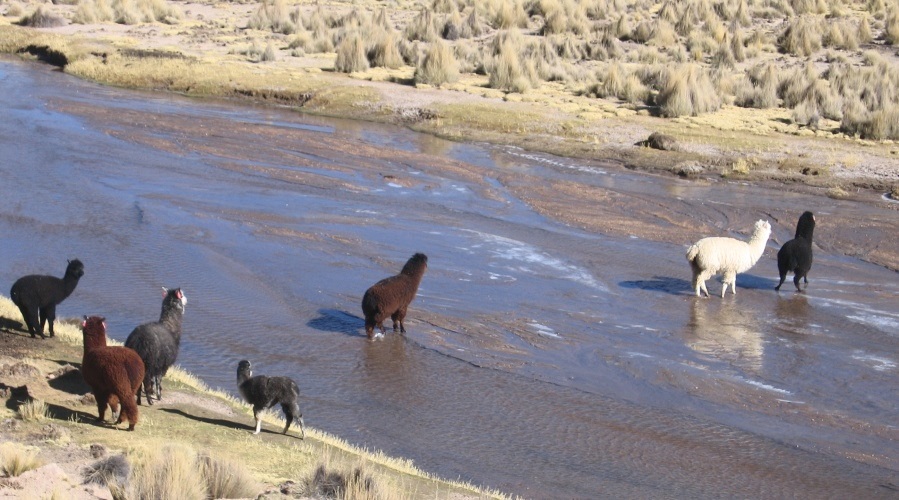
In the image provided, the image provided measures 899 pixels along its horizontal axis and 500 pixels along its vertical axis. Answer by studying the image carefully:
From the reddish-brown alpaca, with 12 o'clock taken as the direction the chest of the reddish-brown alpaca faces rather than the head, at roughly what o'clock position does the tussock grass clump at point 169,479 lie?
The tussock grass clump is roughly at 7 o'clock from the reddish-brown alpaca.

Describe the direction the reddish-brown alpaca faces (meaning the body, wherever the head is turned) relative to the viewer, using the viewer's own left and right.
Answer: facing away from the viewer and to the left of the viewer

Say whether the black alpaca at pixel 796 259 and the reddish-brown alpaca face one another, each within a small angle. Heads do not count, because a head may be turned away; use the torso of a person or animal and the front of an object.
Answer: no

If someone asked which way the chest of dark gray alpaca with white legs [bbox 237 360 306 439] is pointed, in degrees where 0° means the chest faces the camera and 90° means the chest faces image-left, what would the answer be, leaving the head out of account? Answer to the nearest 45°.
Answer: approximately 90°

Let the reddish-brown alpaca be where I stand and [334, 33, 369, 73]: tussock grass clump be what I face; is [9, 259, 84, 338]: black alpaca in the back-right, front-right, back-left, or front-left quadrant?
front-left

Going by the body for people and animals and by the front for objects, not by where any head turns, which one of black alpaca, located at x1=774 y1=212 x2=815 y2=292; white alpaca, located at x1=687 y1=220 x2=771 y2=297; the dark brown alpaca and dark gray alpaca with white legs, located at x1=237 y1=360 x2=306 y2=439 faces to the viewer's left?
dark gray alpaca with white legs, located at x1=237 y1=360 x2=306 y2=439

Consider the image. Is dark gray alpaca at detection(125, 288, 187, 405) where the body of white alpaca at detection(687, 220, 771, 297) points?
no

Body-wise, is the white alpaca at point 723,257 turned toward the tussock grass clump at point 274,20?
no

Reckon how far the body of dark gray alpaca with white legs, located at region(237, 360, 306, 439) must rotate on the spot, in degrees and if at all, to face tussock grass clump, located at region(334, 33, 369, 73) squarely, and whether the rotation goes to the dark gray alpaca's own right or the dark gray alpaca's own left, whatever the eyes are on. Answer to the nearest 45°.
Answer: approximately 90° to the dark gray alpaca's own right

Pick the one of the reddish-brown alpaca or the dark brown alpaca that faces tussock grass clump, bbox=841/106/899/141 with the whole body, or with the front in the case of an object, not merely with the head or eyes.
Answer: the dark brown alpaca

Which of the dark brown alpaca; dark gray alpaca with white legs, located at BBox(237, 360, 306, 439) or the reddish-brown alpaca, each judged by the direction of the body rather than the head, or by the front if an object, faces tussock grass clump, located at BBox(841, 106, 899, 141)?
the dark brown alpaca

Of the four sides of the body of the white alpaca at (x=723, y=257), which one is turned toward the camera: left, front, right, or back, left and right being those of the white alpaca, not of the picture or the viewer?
right

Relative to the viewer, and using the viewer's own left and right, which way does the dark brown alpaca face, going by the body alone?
facing away from the viewer and to the right of the viewer

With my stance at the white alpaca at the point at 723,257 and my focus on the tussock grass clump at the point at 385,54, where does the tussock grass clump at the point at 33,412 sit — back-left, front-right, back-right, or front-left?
back-left

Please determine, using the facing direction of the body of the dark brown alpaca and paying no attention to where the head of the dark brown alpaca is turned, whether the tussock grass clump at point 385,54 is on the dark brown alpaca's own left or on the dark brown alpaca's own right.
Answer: on the dark brown alpaca's own left

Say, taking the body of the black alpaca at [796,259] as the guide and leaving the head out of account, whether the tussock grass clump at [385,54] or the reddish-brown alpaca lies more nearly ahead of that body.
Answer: the tussock grass clump

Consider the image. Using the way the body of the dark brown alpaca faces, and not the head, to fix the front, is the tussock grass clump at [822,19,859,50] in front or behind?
in front

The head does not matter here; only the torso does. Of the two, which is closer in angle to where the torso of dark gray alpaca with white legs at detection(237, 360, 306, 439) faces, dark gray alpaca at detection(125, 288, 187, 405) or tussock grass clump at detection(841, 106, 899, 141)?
the dark gray alpaca at detection(125, 288, 187, 405)

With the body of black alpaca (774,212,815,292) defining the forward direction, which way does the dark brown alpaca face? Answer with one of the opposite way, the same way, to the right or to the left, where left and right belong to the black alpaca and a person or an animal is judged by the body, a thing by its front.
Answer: the same way

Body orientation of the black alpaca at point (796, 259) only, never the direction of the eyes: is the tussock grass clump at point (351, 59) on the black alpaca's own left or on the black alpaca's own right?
on the black alpaca's own left

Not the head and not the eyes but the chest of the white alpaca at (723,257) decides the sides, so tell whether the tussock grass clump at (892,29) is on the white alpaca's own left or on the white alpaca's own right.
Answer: on the white alpaca's own left
